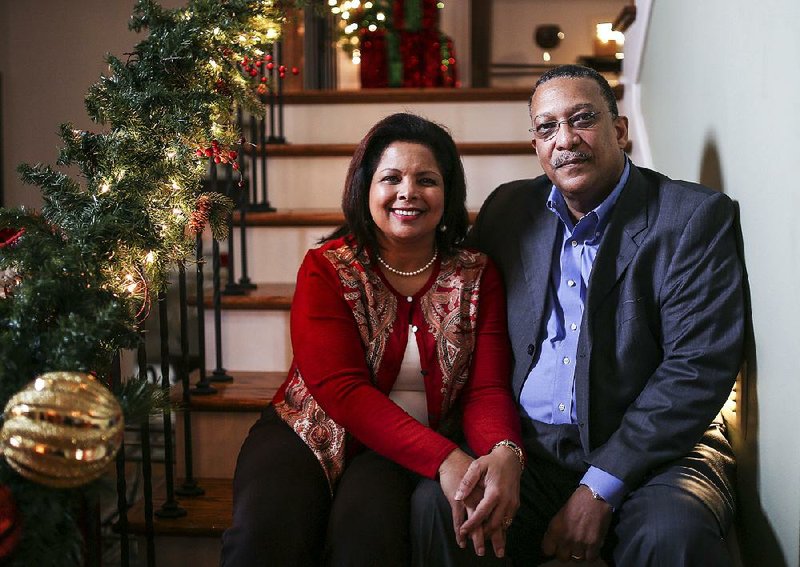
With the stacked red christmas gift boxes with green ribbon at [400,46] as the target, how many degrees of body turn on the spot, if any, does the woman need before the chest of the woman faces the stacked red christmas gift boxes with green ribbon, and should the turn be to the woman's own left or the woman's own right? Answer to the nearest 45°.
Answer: approximately 180°

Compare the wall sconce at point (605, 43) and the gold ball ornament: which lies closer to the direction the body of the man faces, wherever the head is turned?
the gold ball ornament

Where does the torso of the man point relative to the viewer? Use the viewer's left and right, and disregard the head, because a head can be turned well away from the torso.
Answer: facing the viewer and to the left of the viewer

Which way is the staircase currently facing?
toward the camera

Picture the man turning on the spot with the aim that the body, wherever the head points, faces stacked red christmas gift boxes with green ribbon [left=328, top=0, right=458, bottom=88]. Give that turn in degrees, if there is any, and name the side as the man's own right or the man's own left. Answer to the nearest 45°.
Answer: approximately 135° to the man's own right

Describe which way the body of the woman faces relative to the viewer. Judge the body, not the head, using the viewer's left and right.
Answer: facing the viewer

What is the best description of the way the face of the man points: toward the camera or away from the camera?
toward the camera

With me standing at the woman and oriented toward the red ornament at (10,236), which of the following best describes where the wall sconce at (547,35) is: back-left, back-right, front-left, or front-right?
back-right
